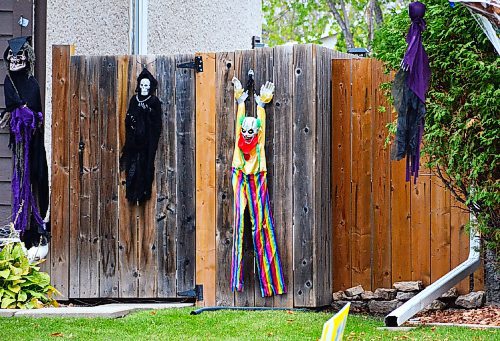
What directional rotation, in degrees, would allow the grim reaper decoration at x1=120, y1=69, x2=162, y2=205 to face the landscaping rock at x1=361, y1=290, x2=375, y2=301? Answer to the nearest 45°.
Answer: approximately 90° to its left

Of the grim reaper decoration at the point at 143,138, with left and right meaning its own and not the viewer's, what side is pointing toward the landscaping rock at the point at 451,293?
left

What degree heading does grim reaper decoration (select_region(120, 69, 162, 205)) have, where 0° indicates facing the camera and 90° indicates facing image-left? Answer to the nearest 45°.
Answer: approximately 0°

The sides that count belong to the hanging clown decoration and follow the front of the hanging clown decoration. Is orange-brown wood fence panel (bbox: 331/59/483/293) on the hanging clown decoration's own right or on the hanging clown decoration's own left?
on the hanging clown decoration's own left

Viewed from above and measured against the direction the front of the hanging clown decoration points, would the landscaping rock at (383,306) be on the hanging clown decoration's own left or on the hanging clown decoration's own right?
on the hanging clown decoration's own left

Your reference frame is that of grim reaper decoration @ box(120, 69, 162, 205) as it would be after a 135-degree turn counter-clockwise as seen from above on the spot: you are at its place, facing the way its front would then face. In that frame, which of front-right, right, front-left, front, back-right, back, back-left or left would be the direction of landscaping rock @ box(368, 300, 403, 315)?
front-right

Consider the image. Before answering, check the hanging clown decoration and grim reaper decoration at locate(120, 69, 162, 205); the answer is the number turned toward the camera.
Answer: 2
